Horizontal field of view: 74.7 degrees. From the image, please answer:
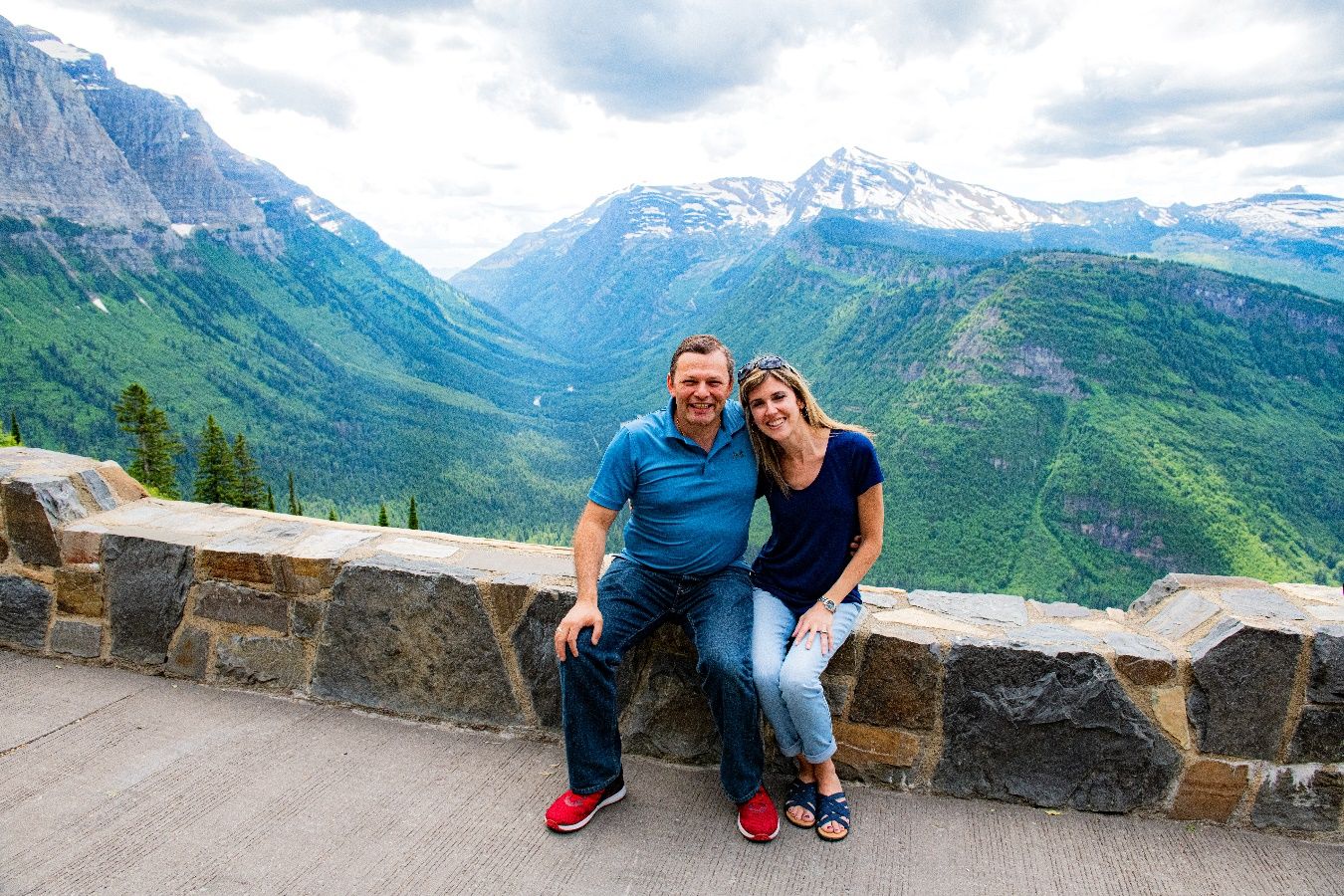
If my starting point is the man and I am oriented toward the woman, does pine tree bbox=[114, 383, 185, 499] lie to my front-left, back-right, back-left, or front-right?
back-left

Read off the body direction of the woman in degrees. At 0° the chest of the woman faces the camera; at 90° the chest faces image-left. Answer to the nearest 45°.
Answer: approximately 0°

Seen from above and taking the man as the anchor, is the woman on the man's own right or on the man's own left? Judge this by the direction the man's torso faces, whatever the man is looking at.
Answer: on the man's own left

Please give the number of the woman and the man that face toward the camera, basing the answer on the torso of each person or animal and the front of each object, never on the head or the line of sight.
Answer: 2

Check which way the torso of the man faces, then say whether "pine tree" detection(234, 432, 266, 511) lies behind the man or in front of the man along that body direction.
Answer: behind

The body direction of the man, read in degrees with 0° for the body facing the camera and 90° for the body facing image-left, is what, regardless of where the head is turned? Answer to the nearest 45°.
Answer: approximately 0°

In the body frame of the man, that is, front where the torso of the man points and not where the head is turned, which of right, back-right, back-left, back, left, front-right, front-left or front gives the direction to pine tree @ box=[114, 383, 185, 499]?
back-right

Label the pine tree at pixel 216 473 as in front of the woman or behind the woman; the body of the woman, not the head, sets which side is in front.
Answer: behind
